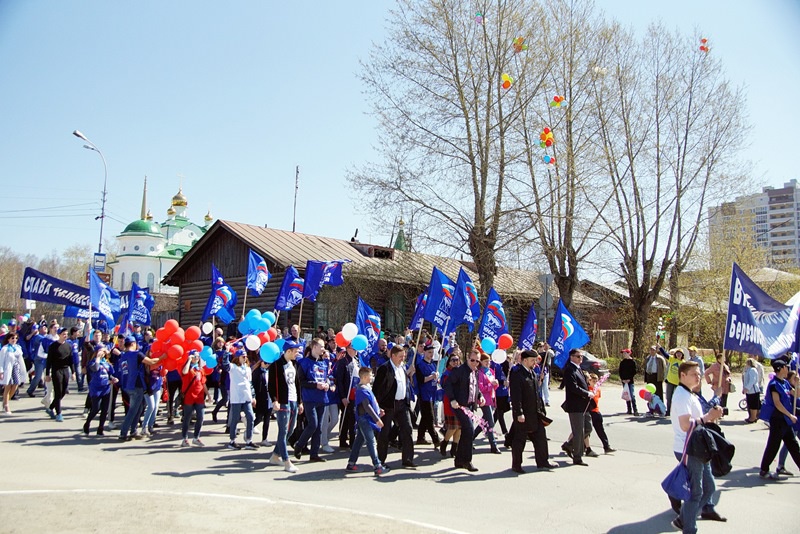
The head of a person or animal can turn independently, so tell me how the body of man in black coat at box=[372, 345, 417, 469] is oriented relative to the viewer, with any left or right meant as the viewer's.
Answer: facing the viewer and to the right of the viewer

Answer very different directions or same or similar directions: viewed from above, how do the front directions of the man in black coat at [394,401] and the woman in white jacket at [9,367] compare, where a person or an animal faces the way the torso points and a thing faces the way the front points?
same or similar directions

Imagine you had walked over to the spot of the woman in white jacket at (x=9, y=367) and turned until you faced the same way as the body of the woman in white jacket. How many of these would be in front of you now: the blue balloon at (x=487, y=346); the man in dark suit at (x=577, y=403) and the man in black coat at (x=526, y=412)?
3

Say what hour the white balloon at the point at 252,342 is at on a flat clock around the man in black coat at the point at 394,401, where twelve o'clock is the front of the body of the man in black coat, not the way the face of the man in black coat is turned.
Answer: The white balloon is roughly at 5 o'clock from the man in black coat.

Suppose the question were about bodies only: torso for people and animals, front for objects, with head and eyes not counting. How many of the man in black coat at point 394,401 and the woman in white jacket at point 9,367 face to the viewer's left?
0

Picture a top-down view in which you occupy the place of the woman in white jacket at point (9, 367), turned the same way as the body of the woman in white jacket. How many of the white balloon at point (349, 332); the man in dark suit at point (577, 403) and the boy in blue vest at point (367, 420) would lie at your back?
0

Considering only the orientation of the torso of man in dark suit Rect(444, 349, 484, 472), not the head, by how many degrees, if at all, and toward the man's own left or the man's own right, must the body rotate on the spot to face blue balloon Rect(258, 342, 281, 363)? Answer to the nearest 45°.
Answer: approximately 135° to the man's own right

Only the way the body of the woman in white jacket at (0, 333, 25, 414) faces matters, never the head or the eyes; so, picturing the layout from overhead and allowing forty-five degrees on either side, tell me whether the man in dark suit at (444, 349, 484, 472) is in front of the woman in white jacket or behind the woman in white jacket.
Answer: in front

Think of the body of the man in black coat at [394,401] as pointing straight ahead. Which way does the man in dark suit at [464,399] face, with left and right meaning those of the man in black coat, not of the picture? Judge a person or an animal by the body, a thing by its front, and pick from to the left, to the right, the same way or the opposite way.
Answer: the same way

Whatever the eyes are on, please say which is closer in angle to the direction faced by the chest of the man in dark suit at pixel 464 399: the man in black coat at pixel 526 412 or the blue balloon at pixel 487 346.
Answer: the man in black coat

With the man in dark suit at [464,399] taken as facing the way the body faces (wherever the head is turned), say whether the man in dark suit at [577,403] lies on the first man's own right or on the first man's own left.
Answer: on the first man's own left

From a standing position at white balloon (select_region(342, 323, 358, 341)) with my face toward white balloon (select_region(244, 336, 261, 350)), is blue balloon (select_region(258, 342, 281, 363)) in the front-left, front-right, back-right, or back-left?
front-left
